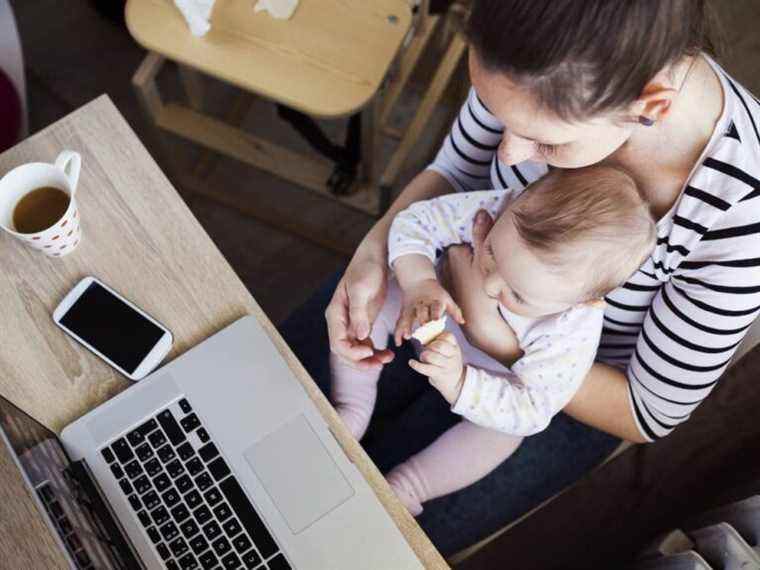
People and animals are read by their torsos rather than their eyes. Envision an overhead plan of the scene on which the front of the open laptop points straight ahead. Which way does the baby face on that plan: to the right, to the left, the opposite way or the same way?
the opposite way

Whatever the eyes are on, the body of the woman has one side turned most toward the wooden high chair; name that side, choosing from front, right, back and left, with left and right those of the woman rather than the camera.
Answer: right

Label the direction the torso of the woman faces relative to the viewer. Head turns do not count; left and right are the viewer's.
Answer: facing the viewer and to the left of the viewer

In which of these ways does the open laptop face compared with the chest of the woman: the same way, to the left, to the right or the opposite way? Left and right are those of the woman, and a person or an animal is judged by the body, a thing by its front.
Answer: the opposite way

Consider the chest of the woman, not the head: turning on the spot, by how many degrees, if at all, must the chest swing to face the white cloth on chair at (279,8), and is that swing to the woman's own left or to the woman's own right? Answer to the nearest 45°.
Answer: approximately 90° to the woman's own right

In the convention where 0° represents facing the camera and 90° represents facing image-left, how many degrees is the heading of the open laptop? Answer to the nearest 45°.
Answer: approximately 225°
